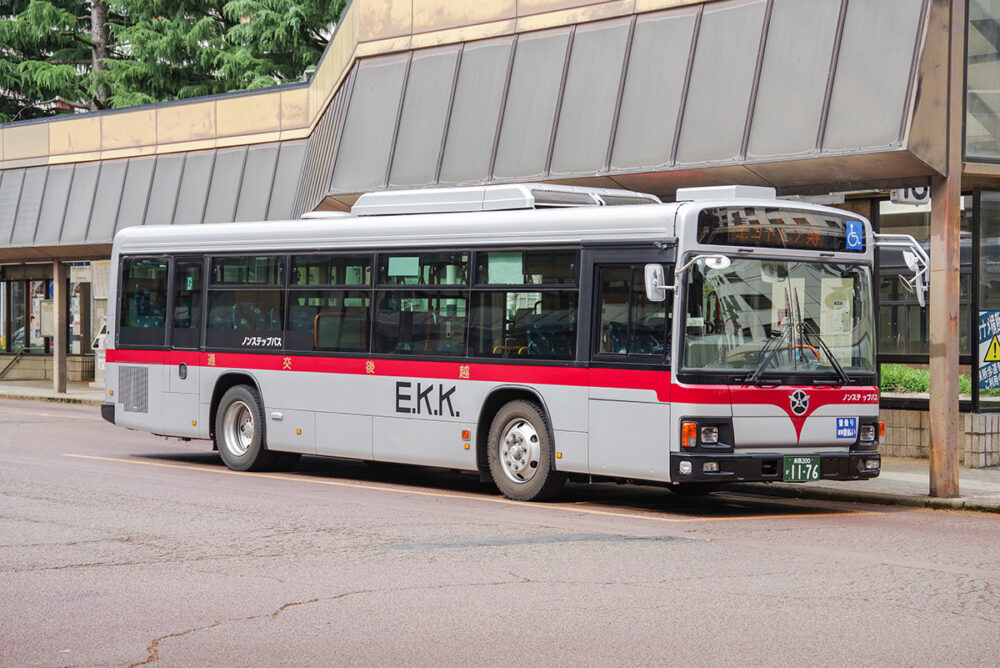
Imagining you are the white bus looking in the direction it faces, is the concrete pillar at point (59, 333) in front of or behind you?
behind

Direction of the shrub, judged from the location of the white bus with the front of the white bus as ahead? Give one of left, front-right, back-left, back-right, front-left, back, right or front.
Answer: left

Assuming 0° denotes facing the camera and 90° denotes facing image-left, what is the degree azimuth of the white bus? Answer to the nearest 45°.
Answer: approximately 315°

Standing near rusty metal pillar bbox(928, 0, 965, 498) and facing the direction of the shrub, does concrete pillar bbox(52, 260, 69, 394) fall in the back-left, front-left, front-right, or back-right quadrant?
front-left

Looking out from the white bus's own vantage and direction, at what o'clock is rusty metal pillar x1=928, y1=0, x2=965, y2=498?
The rusty metal pillar is roughly at 10 o'clock from the white bus.

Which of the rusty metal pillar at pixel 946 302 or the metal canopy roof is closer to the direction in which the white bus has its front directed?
the rusty metal pillar
